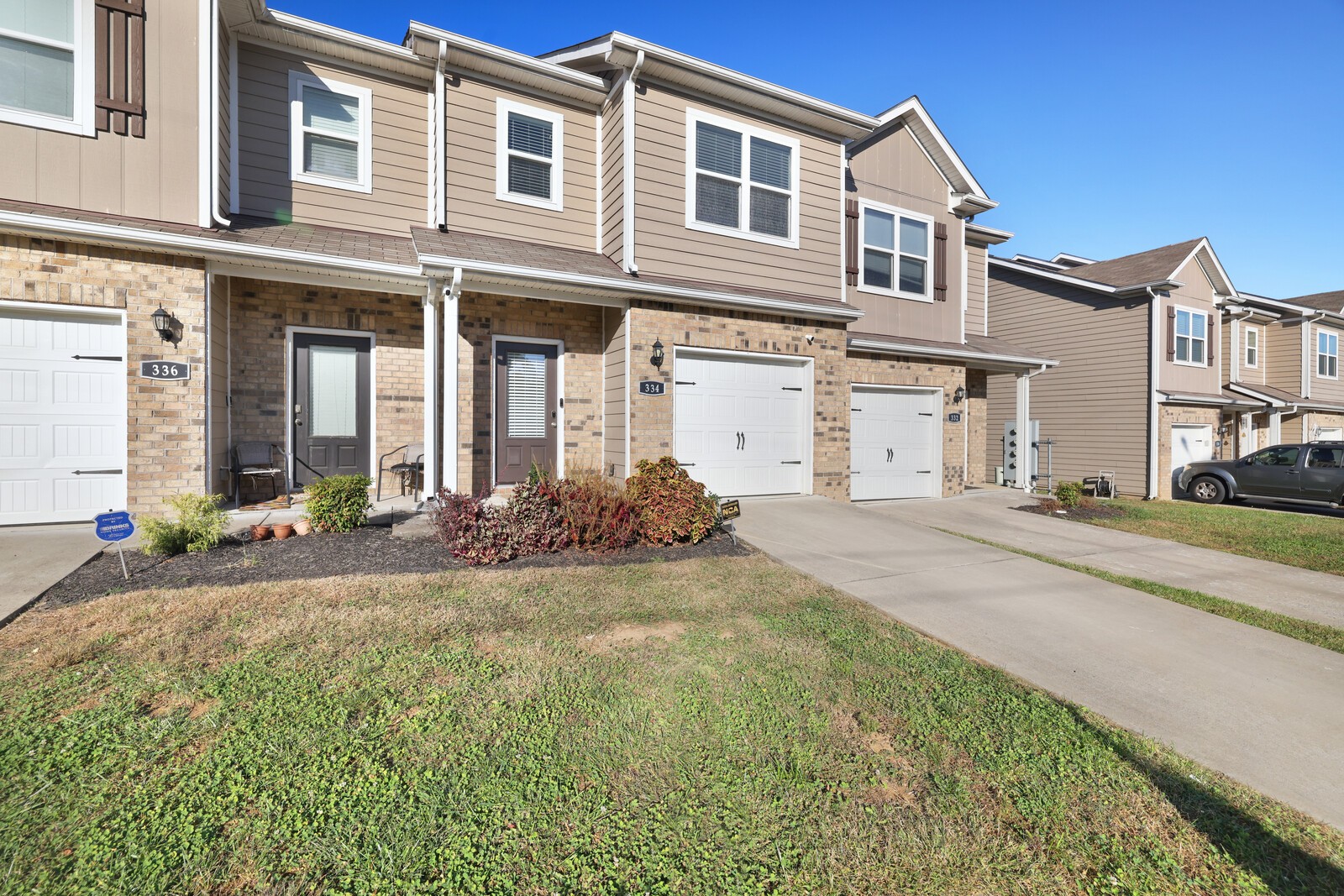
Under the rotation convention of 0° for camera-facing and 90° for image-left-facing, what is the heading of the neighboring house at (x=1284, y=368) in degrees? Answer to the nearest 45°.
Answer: approximately 315°

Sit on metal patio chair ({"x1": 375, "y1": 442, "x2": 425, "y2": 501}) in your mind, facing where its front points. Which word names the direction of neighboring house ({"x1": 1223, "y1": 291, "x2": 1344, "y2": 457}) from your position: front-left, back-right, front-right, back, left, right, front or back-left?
back-left

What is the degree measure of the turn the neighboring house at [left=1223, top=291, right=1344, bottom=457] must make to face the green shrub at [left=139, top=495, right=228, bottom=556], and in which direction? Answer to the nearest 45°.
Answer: approximately 45° to its right

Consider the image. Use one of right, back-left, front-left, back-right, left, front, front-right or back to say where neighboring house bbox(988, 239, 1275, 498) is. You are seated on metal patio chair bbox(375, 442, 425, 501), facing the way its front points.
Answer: back-left

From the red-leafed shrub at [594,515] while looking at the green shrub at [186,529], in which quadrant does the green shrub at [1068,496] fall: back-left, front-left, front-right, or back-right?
back-right

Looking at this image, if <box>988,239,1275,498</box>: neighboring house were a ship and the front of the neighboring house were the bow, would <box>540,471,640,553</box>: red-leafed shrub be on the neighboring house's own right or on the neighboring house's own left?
on the neighboring house's own right

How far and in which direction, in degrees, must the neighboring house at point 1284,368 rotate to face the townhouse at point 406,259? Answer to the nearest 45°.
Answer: approximately 45° to its right

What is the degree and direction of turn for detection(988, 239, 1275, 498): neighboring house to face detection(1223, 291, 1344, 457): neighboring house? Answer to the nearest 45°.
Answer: approximately 90° to its left

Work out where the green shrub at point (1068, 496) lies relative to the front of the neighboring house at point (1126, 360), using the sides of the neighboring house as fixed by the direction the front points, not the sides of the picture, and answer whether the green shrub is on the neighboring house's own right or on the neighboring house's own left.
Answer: on the neighboring house's own right
